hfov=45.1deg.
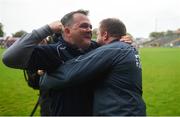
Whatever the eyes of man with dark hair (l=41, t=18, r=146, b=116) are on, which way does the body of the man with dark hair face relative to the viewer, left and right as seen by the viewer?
facing away from the viewer and to the left of the viewer

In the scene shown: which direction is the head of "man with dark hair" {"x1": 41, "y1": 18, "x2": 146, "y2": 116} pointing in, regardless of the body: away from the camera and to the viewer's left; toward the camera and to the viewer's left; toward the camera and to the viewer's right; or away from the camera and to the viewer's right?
away from the camera and to the viewer's left
